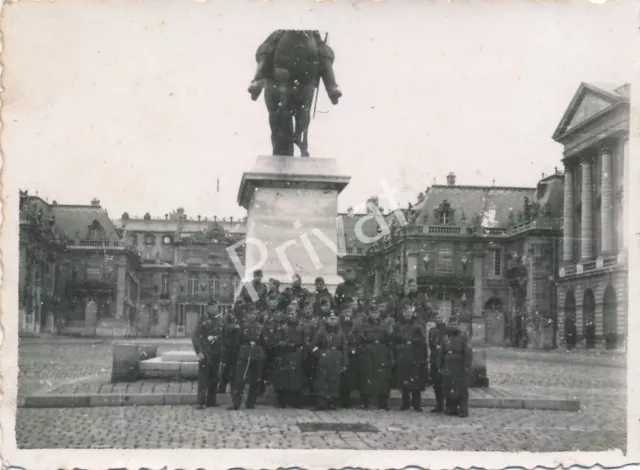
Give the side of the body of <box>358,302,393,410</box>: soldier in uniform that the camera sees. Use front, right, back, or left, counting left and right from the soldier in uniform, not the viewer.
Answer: front

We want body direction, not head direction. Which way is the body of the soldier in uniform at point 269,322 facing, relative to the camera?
toward the camera

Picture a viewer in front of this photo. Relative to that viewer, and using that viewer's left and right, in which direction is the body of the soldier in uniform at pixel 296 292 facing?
facing the viewer

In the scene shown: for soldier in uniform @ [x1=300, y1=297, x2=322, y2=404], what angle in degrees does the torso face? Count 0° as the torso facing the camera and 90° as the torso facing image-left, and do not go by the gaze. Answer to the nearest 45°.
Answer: approximately 0°

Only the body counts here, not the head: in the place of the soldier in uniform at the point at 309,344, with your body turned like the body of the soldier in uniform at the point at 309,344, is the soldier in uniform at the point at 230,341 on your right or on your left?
on your right

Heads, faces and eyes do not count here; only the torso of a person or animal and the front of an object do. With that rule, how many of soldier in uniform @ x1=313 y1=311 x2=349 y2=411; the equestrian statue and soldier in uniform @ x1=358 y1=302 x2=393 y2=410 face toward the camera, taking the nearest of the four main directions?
3

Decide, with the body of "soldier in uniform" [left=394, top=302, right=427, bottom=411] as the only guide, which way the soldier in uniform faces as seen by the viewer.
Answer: toward the camera

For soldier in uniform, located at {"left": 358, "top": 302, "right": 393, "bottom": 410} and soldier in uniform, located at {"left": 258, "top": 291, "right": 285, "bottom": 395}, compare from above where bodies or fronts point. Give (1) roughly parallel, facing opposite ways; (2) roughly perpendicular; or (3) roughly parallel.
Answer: roughly parallel

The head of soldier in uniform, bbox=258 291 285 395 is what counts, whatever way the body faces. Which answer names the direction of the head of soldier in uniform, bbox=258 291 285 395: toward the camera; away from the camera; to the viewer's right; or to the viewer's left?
toward the camera

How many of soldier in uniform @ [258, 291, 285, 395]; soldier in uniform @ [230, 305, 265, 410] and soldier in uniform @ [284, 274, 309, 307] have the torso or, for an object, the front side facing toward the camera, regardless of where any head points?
3

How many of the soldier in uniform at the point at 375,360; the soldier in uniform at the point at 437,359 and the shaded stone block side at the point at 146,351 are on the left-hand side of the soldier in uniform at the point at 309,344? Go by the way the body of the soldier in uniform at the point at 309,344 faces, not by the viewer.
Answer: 2
